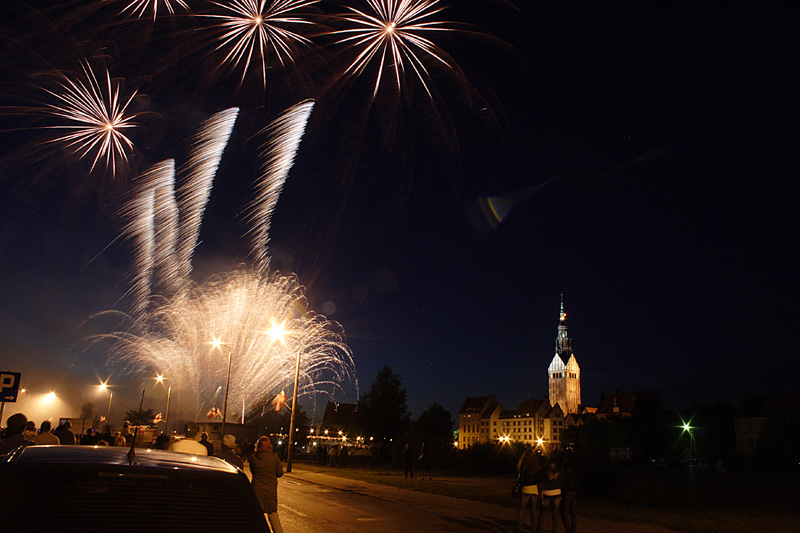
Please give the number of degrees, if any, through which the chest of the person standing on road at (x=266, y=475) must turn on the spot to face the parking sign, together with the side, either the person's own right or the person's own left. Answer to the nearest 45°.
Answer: approximately 45° to the person's own left

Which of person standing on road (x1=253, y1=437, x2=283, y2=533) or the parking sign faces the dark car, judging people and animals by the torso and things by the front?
the parking sign

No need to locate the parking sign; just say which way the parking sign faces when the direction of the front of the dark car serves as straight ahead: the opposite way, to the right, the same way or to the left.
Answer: the opposite way

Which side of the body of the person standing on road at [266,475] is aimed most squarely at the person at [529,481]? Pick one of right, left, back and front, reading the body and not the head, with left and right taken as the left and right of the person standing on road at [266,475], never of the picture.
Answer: right

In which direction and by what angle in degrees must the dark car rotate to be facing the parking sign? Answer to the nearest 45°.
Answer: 0° — it already faces it

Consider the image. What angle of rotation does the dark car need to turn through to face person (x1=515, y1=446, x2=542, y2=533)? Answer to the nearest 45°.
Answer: approximately 45° to its right

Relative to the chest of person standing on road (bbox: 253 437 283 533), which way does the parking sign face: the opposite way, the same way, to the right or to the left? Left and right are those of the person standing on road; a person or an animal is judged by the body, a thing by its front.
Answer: the opposite way

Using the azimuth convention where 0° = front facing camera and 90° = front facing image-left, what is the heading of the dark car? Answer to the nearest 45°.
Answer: approximately 180°

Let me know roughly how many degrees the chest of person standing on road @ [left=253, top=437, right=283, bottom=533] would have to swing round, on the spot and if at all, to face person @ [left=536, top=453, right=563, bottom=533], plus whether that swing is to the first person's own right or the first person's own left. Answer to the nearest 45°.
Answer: approximately 90° to the first person's own right

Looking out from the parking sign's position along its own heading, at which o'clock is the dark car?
The dark car is roughly at 12 o'clock from the parking sign.

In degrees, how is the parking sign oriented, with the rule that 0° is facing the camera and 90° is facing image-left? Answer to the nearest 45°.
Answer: approximately 0°
